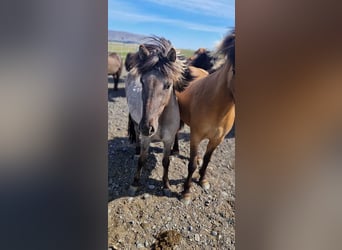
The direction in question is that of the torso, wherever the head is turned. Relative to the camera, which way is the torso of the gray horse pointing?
toward the camera
